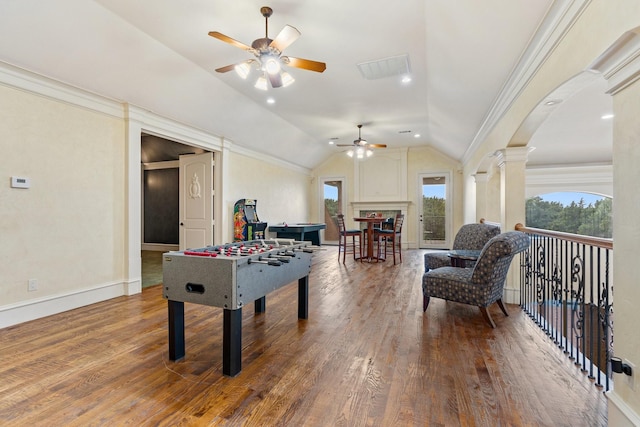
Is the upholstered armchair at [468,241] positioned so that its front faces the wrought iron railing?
no

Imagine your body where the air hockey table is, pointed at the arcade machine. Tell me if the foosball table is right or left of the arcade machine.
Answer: left

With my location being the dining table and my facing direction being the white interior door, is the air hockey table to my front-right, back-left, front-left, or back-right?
front-right

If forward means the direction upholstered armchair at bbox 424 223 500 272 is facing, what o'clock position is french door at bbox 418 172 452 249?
The french door is roughly at 4 o'clock from the upholstered armchair.

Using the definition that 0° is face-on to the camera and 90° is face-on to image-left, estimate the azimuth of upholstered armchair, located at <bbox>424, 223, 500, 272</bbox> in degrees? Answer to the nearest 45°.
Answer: approximately 45°

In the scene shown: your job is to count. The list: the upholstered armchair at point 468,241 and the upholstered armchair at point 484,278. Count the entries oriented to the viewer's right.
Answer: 0

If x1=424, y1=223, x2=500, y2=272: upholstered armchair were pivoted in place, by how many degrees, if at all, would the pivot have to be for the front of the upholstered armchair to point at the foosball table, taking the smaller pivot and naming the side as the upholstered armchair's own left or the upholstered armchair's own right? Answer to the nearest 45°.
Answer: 0° — it already faces it

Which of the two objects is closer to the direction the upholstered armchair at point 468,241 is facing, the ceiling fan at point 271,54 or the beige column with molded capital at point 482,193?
the ceiling fan

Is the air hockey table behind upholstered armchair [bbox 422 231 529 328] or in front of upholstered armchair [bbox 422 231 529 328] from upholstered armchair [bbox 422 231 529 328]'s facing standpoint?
in front

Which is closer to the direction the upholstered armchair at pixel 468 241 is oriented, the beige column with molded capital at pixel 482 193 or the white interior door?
the white interior door

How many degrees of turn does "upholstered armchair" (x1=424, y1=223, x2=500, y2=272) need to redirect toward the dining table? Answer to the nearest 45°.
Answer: approximately 90° to its right
